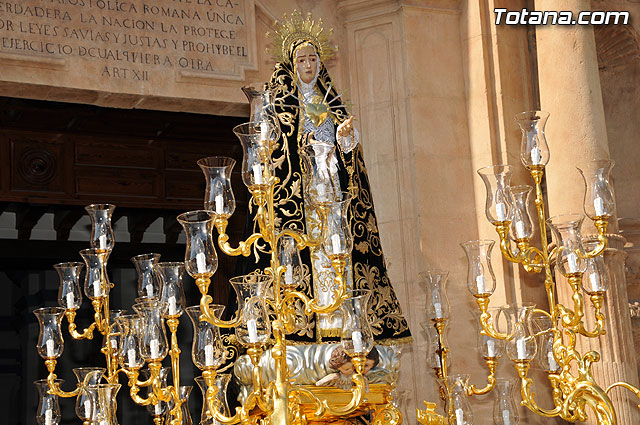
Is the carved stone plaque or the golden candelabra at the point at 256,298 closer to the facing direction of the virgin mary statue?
the golden candelabra

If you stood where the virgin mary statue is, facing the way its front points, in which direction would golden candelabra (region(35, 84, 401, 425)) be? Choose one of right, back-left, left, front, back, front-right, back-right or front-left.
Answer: front

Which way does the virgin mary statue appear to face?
toward the camera

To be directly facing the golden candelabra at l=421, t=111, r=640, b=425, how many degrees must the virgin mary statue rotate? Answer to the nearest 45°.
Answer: approximately 45° to its left

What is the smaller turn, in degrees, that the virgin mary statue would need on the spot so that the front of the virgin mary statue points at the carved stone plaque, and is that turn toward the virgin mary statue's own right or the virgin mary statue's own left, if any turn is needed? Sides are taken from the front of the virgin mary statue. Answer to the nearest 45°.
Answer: approximately 135° to the virgin mary statue's own right
